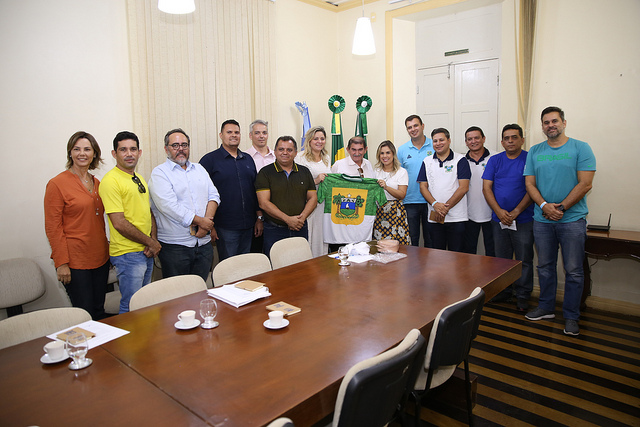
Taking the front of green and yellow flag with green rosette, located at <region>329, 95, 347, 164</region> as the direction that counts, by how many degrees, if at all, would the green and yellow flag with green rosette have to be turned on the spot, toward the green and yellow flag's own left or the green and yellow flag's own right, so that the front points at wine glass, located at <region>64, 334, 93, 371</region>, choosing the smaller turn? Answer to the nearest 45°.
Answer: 0° — it already faces it

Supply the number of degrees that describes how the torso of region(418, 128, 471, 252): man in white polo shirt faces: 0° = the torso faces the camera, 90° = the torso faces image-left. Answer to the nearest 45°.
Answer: approximately 45°

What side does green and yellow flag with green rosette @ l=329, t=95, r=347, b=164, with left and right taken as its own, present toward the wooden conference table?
front

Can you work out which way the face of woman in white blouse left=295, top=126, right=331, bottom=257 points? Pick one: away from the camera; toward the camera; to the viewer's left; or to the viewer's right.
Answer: toward the camera

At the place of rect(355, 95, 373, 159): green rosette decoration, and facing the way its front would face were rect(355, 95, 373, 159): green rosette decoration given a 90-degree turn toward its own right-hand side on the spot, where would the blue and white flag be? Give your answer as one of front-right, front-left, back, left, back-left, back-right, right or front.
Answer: front

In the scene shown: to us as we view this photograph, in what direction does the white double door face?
facing the viewer and to the left of the viewer

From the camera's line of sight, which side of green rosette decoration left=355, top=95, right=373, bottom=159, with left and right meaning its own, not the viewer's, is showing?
front

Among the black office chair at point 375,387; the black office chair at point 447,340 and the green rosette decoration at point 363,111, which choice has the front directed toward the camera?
the green rosette decoration

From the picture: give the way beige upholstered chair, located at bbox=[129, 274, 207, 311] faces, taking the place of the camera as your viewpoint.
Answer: facing the viewer and to the right of the viewer

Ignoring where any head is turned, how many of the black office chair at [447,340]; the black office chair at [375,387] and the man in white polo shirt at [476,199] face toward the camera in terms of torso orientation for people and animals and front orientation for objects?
1

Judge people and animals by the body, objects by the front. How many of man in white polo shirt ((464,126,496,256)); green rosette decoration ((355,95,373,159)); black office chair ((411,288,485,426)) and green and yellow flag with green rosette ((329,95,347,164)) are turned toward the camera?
3

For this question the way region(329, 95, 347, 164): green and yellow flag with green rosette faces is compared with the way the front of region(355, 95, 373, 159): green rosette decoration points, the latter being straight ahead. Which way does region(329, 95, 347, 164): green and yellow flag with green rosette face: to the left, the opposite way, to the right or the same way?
the same way

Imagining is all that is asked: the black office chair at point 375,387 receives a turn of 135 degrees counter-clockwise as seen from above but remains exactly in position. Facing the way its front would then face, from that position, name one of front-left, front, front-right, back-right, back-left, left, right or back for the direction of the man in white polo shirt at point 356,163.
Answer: back

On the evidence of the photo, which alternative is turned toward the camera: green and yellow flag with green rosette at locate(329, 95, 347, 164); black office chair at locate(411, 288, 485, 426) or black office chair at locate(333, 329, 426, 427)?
the green and yellow flag with green rosette

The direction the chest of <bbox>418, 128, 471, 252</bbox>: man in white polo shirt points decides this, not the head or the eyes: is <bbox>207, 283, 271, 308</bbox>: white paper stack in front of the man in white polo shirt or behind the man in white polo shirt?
in front

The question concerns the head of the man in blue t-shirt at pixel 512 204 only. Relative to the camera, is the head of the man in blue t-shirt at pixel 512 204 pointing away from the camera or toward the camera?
toward the camera

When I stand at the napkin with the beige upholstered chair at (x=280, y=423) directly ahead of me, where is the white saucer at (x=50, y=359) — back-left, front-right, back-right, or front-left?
front-right
